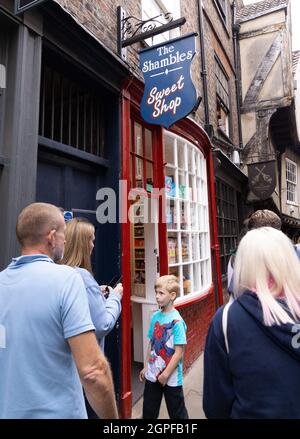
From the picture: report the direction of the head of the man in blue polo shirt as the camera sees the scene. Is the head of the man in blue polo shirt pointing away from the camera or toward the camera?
away from the camera

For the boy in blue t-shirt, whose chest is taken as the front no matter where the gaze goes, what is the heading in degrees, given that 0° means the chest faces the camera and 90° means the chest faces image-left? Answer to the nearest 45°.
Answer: approximately 45°

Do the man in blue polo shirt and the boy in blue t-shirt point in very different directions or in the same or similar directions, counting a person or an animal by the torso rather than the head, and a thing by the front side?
very different directions

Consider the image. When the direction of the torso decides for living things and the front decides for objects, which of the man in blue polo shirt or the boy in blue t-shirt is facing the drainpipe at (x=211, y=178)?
the man in blue polo shirt
